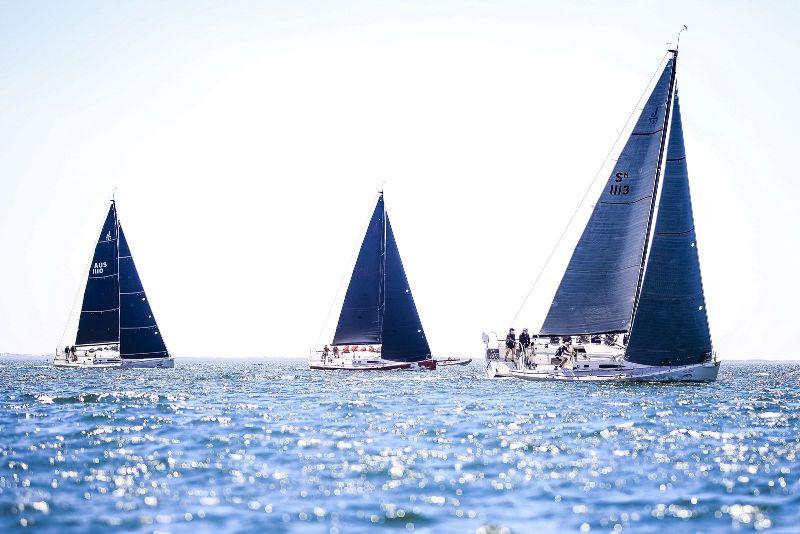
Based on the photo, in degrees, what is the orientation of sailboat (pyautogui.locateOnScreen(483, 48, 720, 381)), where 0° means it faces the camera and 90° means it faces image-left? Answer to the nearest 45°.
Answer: approximately 270°
